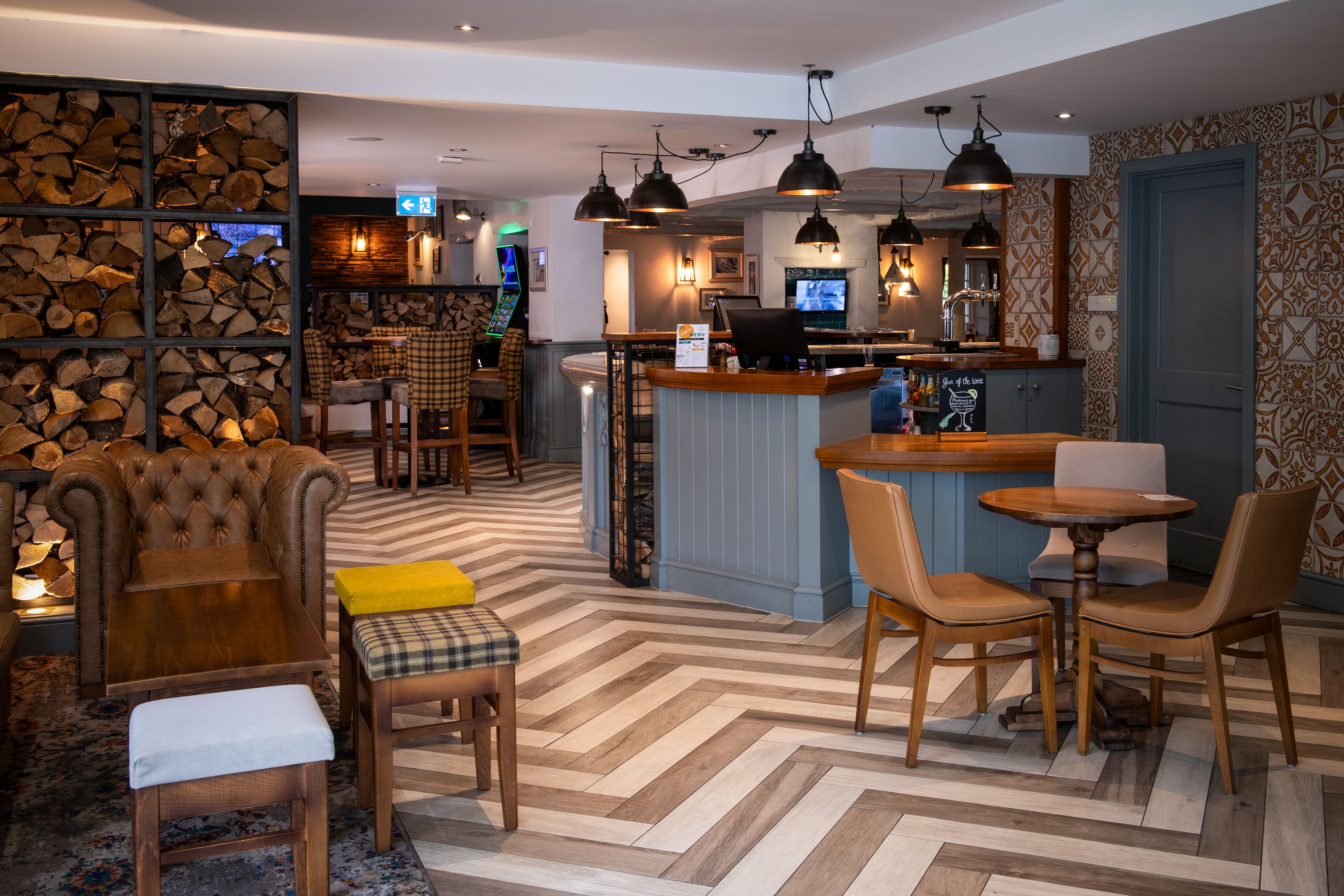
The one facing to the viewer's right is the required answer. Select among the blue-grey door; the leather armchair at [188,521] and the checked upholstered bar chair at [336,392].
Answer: the checked upholstered bar chair

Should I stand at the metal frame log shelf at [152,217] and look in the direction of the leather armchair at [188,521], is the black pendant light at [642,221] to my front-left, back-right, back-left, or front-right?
back-left

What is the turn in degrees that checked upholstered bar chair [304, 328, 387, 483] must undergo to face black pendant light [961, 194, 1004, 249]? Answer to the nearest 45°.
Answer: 0° — it already faces it

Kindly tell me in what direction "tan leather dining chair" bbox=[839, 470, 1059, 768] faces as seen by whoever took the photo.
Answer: facing away from the viewer and to the right of the viewer

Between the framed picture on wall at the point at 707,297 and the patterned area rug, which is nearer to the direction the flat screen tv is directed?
the patterned area rug
